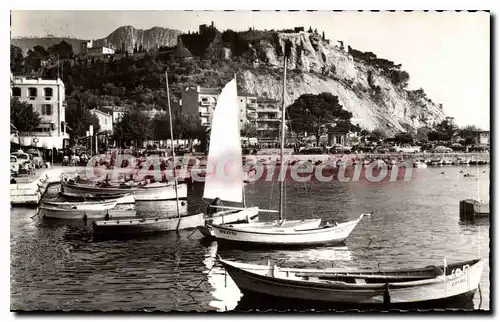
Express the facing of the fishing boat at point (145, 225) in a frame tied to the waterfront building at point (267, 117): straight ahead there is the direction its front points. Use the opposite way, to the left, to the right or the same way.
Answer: to the left

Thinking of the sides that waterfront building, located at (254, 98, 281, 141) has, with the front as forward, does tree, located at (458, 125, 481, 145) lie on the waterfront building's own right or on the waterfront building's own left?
on the waterfront building's own left

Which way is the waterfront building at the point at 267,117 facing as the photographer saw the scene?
facing the viewer

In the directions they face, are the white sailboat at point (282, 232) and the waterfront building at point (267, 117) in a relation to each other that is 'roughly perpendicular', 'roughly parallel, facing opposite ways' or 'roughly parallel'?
roughly perpendicular

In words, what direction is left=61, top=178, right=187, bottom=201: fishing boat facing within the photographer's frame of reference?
facing to the left of the viewer

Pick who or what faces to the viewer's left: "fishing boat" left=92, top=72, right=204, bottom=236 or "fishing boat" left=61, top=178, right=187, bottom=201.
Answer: "fishing boat" left=61, top=178, right=187, bottom=201

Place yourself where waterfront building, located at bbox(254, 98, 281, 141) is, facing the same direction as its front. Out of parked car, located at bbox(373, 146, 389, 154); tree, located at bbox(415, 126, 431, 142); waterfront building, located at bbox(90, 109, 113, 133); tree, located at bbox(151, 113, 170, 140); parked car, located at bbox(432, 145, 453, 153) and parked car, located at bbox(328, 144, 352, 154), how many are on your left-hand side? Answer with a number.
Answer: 4

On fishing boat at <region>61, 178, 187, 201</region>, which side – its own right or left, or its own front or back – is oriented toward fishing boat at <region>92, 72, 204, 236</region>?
left

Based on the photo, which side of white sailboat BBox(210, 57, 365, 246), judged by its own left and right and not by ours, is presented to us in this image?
right

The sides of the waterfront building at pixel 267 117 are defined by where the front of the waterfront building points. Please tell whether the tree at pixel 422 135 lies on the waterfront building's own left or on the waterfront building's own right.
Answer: on the waterfront building's own left

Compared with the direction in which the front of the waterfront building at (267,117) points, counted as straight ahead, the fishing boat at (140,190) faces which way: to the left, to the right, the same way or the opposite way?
to the right
